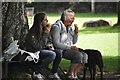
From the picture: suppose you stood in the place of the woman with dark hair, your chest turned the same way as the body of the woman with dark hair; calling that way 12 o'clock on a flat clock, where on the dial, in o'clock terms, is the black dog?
The black dog is roughly at 12 o'clock from the woman with dark hair.

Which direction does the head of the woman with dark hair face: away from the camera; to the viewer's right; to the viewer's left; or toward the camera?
to the viewer's right

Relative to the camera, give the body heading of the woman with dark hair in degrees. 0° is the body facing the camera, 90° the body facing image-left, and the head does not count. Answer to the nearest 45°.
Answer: approximately 270°

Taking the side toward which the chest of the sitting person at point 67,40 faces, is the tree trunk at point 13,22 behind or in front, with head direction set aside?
behind

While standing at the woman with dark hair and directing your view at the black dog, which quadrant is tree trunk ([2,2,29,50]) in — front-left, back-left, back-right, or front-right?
back-left

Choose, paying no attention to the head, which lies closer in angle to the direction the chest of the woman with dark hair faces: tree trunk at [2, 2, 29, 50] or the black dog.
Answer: the black dog

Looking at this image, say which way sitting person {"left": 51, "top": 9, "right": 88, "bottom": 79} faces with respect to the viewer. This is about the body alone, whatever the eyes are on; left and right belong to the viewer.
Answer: facing the viewer and to the right of the viewer

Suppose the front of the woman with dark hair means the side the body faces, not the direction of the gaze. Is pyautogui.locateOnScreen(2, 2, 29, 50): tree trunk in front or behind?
behind

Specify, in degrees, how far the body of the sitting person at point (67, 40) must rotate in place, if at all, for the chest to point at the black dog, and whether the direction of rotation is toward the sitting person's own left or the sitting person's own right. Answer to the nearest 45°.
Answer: approximately 45° to the sitting person's own left

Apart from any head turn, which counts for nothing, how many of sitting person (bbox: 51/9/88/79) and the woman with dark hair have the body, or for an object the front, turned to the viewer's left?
0
